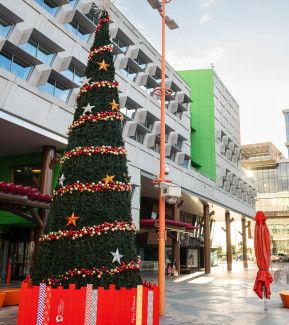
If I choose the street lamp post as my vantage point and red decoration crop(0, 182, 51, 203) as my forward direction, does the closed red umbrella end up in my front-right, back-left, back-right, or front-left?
back-right

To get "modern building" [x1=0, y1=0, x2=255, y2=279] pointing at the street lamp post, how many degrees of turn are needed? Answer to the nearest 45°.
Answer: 0° — it already faces it

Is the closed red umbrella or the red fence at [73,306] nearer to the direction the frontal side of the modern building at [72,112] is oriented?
the closed red umbrella

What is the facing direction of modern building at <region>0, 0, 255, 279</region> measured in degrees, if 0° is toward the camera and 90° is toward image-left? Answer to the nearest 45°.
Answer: approximately 315°

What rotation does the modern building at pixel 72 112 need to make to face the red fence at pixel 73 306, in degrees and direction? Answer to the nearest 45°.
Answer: approximately 45° to its right

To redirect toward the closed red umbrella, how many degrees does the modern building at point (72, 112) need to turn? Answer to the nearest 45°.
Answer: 0° — it already faces it
